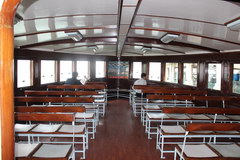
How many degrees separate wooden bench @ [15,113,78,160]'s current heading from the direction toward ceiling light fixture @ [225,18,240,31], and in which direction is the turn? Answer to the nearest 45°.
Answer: approximately 90° to its left

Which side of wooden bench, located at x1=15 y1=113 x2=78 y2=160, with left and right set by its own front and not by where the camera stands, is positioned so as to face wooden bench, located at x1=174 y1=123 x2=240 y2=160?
left

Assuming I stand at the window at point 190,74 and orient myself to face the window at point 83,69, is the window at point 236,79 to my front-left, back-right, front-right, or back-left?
back-left

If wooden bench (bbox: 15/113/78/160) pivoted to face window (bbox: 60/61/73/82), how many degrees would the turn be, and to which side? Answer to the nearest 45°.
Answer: approximately 180°

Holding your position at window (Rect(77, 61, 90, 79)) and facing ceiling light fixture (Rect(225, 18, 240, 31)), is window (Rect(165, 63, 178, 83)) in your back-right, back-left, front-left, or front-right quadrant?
front-left

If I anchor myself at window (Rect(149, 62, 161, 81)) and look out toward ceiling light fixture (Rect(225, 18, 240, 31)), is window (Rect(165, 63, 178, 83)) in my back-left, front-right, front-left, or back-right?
front-left
